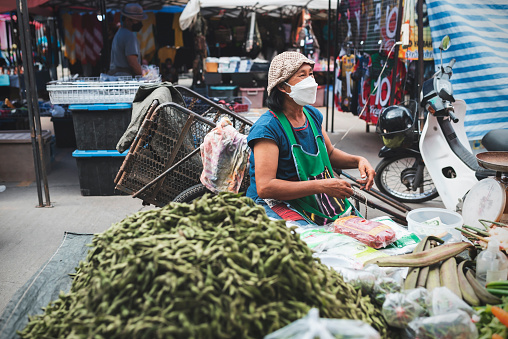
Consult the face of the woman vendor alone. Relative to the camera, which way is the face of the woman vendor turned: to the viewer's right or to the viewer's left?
to the viewer's right

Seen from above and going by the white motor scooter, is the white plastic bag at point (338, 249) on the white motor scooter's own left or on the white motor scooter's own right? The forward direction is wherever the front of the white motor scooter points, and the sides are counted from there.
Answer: on the white motor scooter's own left

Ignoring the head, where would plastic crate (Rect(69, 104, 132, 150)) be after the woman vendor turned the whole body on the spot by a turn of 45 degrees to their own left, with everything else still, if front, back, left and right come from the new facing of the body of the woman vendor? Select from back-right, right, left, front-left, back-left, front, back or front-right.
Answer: back-left

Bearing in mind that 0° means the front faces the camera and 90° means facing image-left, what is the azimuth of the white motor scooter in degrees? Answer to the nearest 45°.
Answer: approximately 135°

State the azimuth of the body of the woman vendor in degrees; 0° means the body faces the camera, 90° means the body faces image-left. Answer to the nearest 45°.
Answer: approximately 315°
